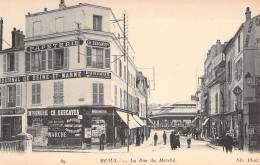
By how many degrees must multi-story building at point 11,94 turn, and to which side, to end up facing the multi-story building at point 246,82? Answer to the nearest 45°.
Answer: approximately 45° to its left
